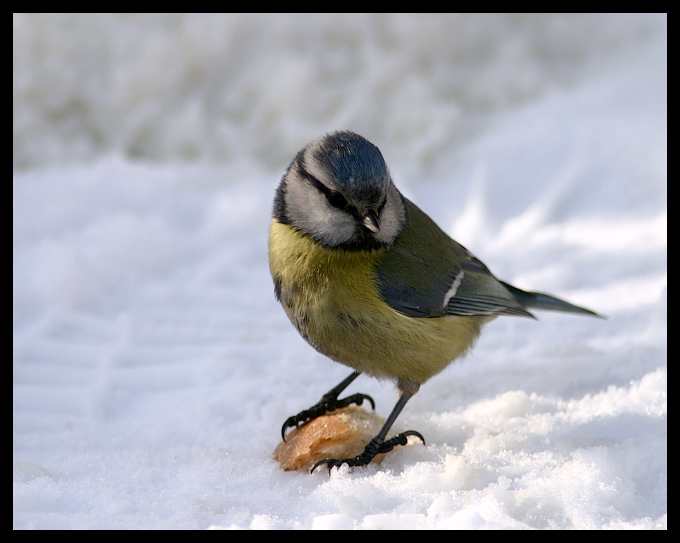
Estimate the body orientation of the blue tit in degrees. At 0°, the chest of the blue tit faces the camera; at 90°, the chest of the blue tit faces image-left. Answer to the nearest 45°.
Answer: approximately 45°
